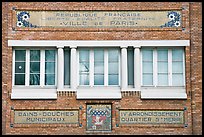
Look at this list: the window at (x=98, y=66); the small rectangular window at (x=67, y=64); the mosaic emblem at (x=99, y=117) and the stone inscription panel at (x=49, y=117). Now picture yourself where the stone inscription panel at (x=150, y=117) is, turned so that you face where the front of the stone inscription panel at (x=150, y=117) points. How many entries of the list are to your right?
4

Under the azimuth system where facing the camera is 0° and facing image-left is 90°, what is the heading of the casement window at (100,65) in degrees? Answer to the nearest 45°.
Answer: approximately 0°

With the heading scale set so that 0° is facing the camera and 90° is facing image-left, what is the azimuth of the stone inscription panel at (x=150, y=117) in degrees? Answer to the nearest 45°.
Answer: approximately 0°

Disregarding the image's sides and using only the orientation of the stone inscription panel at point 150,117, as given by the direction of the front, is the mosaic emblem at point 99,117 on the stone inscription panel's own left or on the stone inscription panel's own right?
on the stone inscription panel's own right
